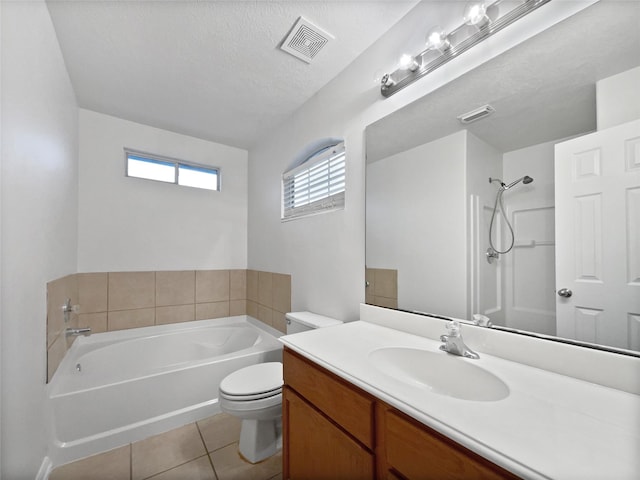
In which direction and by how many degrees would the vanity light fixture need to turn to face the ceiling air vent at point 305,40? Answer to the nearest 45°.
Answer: approximately 45° to its right

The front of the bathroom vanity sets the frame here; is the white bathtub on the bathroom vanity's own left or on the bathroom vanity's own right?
on the bathroom vanity's own right

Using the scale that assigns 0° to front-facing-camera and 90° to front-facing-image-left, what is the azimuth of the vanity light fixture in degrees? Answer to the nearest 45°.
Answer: approximately 45°

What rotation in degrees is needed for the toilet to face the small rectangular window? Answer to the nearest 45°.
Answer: approximately 90° to its right

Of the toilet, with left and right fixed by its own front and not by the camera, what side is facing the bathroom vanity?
left

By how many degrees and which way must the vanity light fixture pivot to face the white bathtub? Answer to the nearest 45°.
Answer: approximately 45° to its right
